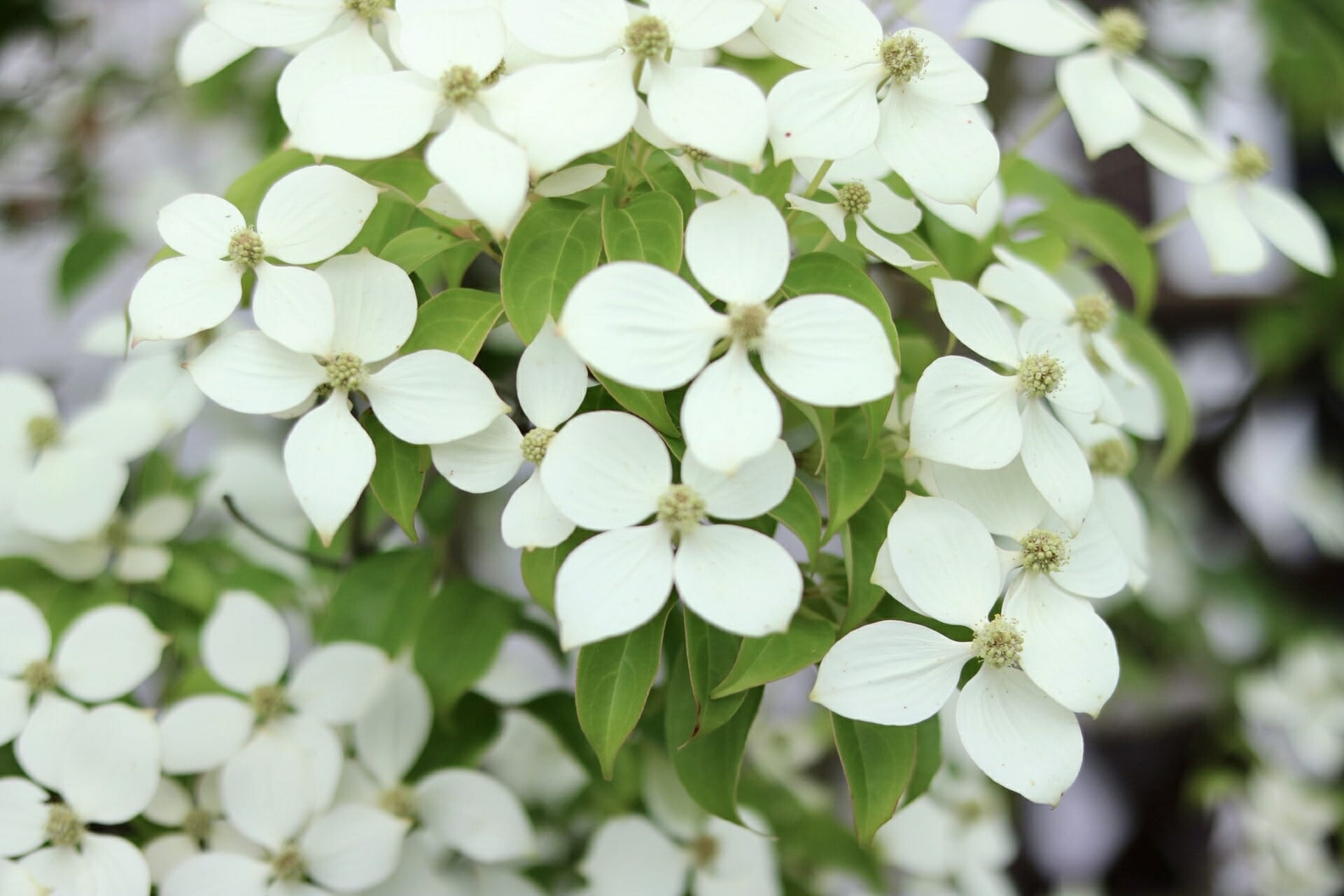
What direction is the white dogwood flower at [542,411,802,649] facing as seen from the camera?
toward the camera

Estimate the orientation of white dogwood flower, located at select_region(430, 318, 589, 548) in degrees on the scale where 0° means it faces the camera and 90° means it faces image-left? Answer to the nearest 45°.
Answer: approximately 0°

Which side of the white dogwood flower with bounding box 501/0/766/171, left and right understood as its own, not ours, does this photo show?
front

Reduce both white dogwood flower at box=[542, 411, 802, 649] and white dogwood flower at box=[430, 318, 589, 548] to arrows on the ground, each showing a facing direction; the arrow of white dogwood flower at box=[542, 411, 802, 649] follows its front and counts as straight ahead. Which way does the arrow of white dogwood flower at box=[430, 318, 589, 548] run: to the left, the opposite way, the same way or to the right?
the same way

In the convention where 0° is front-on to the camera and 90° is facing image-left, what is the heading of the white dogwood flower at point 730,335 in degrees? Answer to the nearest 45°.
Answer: approximately 0°

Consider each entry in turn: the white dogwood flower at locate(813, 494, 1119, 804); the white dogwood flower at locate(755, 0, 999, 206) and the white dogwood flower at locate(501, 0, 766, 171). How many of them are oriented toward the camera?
3
